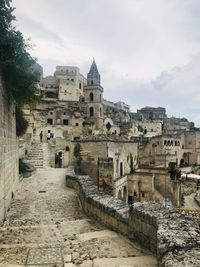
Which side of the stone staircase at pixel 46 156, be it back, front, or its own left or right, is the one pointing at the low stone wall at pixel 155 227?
front

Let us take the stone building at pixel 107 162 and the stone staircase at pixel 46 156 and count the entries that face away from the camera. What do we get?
0

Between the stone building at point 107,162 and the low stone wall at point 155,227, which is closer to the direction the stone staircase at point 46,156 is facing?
the low stone wall

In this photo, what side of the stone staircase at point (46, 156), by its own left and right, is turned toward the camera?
front

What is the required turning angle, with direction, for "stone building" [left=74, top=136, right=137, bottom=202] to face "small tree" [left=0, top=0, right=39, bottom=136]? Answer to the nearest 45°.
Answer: approximately 45° to its right

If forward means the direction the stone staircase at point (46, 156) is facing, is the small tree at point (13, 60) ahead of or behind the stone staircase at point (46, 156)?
ahead

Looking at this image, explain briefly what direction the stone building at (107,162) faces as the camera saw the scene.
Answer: facing the viewer and to the right of the viewer
